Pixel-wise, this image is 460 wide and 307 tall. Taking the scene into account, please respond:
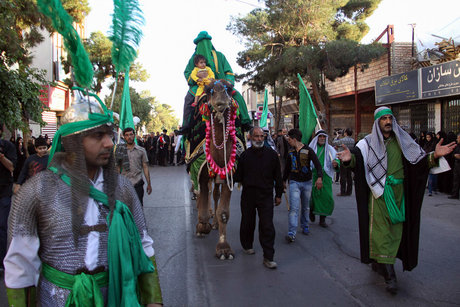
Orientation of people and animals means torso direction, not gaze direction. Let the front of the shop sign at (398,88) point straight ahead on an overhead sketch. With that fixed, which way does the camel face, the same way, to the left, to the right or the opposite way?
to the left

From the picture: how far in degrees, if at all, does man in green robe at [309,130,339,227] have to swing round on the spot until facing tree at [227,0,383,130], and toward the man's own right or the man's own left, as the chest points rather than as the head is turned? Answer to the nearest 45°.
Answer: approximately 180°

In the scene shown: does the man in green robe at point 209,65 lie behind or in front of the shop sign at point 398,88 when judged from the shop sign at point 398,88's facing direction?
in front

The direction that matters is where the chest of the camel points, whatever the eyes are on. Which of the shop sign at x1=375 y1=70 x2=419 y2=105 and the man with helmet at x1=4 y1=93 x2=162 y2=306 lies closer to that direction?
the man with helmet

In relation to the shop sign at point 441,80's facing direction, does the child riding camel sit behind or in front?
in front

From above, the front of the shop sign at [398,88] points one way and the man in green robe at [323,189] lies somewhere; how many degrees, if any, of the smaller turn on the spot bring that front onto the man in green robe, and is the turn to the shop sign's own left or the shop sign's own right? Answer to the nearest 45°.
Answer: approximately 45° to the shop sign's own left

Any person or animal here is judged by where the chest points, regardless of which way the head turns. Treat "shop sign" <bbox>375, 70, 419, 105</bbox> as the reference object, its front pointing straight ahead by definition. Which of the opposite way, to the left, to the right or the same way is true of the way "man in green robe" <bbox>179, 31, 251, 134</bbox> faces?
to the left

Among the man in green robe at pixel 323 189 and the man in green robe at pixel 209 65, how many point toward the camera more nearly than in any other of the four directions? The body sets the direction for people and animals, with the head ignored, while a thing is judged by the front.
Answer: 2

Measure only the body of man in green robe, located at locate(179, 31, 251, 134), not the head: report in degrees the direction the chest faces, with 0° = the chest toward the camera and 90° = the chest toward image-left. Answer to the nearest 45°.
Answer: approximately 0°

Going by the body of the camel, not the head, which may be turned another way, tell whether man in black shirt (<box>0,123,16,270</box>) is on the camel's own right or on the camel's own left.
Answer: on the camel's own right

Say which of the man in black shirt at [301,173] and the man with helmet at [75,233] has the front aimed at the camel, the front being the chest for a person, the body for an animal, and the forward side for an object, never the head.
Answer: the man in black shirt

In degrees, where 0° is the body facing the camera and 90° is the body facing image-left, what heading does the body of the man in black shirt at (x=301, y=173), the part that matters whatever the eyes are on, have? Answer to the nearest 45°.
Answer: approximately 45°

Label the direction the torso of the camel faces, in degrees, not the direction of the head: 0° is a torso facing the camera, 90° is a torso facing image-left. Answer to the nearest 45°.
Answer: approximately 0°
